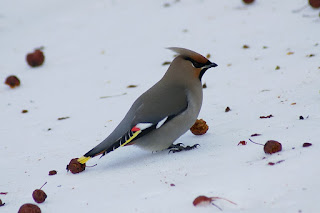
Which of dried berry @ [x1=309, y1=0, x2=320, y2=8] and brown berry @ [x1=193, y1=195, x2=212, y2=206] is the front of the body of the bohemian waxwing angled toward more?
the dried berry

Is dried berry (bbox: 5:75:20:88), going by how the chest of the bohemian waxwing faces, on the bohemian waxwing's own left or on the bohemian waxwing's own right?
on the bohemian waxwing's own left

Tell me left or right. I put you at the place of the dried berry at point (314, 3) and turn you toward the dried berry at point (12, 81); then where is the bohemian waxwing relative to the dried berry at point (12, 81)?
left

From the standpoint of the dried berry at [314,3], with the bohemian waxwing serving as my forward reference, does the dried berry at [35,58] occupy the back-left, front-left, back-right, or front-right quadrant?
front-right

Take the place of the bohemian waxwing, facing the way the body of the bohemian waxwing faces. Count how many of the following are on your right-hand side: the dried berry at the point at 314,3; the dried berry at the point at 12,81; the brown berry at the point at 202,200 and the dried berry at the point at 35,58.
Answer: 1

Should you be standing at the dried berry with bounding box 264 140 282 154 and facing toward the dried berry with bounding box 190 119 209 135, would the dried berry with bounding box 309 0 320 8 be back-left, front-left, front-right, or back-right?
front-right

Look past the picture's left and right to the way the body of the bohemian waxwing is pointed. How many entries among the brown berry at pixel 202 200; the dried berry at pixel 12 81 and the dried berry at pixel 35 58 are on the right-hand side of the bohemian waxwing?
1

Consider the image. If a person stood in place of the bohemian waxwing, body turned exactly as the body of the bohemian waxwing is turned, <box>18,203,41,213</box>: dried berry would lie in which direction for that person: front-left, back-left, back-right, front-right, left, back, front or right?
back-right

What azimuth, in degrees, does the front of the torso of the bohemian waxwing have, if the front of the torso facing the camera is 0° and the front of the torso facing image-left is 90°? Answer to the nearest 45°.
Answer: approximately 270°

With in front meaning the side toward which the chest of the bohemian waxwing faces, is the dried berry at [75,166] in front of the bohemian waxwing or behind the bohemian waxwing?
behind

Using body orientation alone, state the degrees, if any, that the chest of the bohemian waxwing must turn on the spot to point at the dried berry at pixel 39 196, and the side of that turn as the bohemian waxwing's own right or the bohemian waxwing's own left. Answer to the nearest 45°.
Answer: approximately 135° to the bohemian waxwing's own right

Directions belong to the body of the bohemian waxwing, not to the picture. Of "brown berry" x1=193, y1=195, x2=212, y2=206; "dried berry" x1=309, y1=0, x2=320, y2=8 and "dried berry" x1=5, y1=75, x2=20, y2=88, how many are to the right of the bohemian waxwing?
1

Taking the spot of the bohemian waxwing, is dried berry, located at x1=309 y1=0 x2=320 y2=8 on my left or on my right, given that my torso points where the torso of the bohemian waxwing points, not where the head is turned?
on my left
